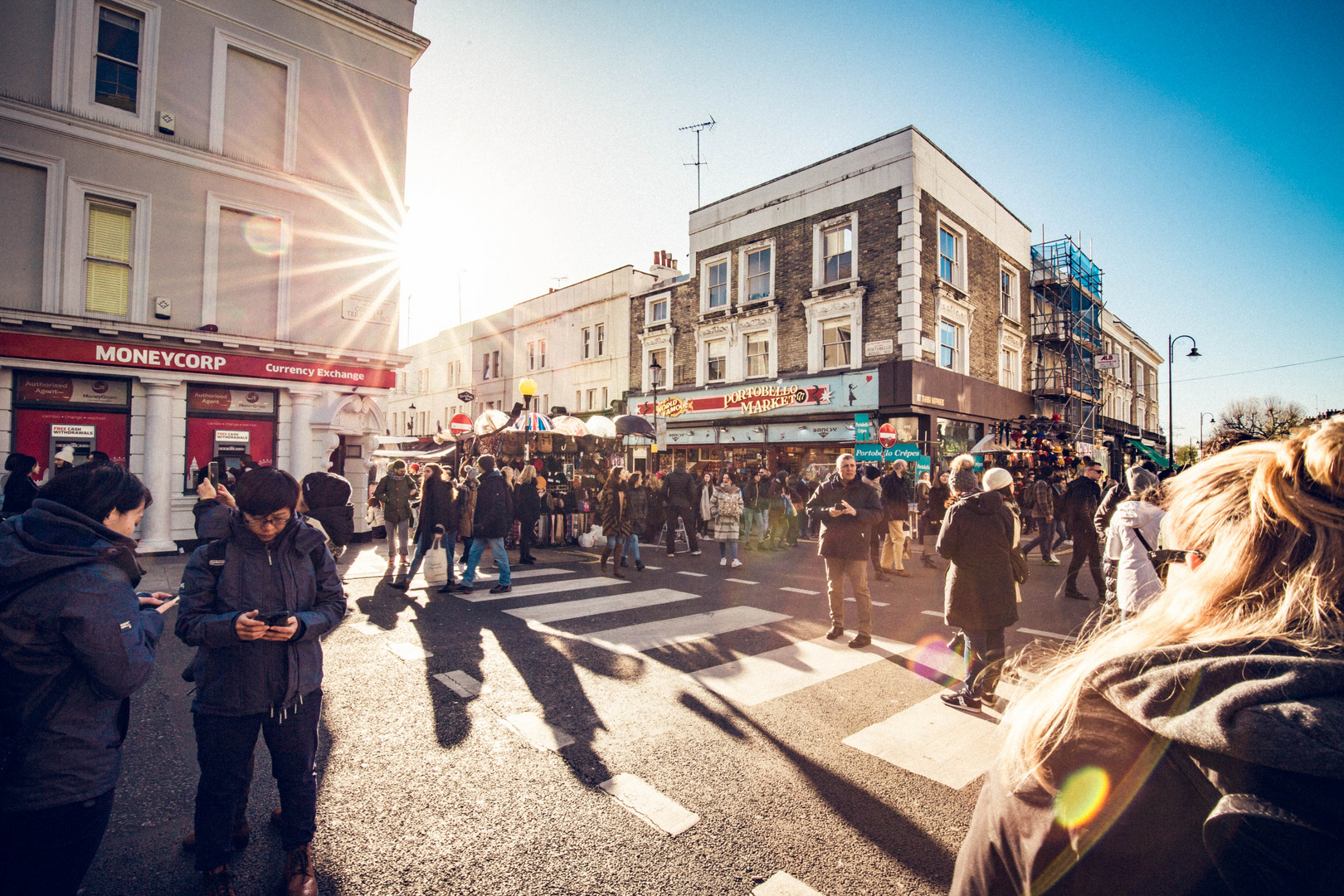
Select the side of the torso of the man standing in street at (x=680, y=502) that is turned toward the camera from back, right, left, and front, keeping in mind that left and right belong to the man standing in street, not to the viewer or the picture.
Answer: back

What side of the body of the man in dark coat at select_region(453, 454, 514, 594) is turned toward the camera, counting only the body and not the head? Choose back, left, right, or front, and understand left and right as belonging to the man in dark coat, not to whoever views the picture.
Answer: left

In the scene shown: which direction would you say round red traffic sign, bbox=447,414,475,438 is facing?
toward the camera

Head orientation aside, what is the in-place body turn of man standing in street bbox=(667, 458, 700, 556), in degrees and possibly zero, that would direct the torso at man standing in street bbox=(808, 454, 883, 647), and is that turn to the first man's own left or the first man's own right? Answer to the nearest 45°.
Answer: approximately 180°

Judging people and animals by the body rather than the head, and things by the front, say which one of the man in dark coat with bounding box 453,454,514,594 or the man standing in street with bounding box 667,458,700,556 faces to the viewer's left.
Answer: the man in dark coat

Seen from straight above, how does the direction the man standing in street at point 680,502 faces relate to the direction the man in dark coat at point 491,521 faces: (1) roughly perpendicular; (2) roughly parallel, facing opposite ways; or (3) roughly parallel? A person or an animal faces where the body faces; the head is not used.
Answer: roughly perpendicular

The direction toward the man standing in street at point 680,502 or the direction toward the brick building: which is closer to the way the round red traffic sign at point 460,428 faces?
the man standing in street

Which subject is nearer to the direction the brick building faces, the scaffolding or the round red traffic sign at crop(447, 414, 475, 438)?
the round red traffic sign

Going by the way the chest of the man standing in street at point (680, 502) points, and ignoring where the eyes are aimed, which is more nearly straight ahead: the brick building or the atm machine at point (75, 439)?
the brick building

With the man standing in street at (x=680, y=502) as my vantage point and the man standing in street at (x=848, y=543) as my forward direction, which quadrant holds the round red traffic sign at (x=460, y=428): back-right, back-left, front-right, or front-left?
back-right
